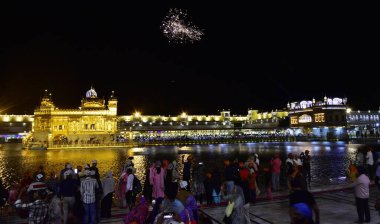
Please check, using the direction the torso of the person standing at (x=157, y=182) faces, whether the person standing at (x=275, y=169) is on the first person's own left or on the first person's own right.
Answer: on the first person's own right

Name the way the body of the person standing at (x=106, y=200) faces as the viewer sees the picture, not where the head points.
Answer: away from the camera

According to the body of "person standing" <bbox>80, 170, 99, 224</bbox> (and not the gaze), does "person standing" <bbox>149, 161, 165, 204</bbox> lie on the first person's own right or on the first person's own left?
on the first person's own right

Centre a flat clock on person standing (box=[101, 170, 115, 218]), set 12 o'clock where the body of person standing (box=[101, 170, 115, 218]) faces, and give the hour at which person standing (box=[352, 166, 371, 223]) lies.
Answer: person standing (box=[352, 166, 371, 223]) is roughly at 4 o'clock from person standing (box=[101, 170, 115, 218]).

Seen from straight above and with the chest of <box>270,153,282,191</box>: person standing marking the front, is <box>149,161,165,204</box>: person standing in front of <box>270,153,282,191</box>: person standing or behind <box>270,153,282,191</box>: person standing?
behind

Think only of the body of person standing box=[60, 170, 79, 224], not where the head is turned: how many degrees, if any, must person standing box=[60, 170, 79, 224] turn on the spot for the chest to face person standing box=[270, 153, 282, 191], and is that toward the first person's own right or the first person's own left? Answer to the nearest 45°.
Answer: approximately 90° to the first person's own right

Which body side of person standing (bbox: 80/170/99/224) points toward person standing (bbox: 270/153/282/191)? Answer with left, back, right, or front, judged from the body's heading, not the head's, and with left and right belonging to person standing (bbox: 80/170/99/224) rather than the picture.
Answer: right

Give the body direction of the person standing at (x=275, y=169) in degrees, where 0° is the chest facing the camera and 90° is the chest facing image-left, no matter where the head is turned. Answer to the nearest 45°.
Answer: approximately 180°

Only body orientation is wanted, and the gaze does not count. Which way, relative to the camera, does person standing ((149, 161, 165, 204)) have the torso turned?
away from the camera

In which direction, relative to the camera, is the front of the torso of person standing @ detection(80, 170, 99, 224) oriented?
away from the camera

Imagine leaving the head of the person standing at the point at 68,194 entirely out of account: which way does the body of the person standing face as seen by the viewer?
away from the camera
